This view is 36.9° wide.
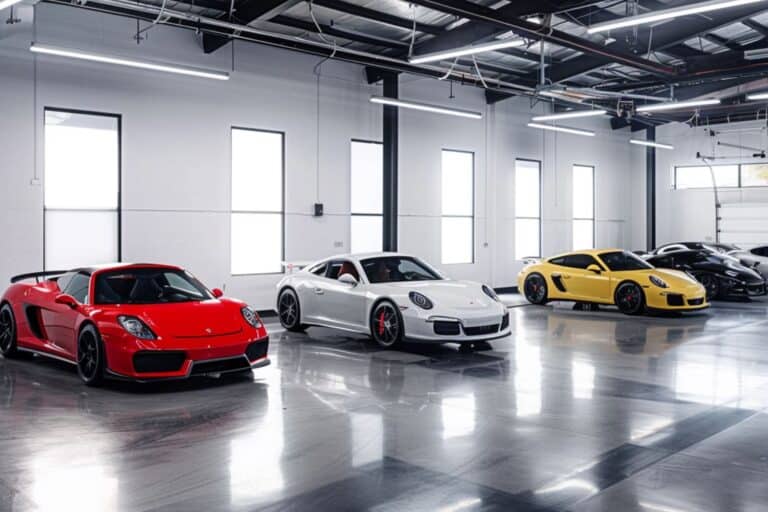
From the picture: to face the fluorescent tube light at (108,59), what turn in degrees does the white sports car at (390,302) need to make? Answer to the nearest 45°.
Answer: approximately 135° to its right

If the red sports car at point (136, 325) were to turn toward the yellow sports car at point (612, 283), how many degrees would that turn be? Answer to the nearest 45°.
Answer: approximately 90° to its left

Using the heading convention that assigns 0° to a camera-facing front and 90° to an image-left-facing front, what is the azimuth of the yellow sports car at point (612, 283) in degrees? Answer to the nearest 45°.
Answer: approximately 315°

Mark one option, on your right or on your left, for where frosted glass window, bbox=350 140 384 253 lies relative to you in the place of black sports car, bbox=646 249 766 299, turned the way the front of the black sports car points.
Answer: on your right

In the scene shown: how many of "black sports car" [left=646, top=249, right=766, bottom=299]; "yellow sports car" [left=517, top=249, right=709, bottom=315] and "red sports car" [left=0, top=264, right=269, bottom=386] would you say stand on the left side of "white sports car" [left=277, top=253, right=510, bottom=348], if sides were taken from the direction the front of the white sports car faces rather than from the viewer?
2

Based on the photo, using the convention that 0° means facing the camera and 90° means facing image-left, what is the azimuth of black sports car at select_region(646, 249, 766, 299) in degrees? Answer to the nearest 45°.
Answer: approximately 315°

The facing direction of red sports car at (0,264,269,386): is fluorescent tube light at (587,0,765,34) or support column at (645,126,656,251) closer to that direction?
the fluorescent tube light
